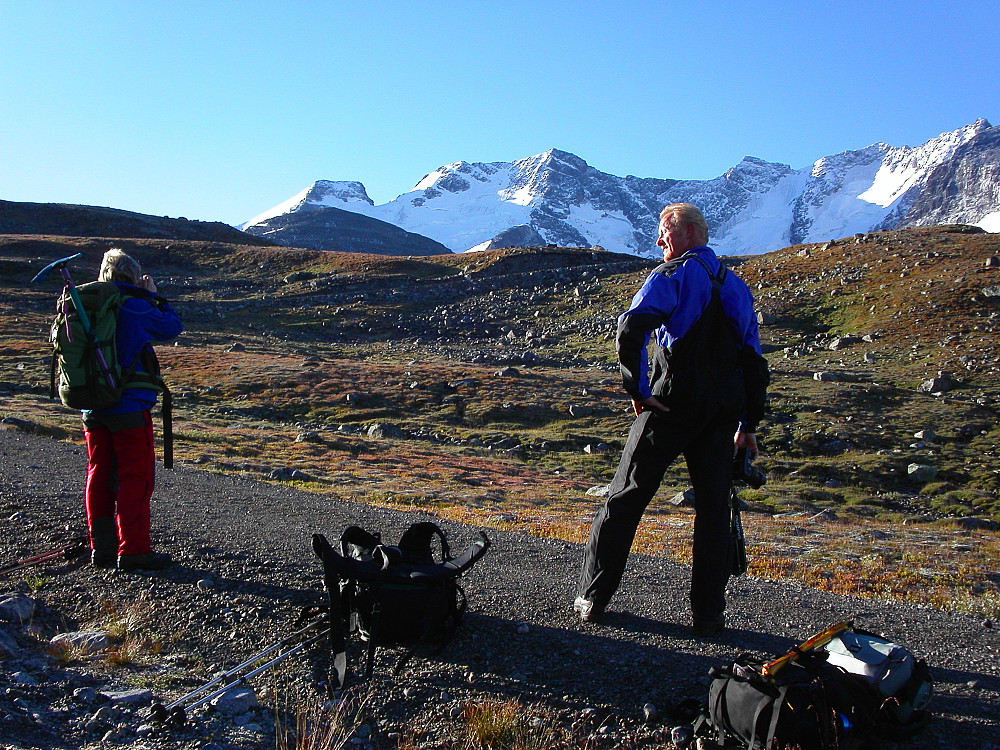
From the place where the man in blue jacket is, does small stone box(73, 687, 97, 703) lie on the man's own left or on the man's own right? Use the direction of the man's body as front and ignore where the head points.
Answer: on the man's own left

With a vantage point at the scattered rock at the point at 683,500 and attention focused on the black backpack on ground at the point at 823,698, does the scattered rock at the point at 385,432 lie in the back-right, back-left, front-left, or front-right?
back-right

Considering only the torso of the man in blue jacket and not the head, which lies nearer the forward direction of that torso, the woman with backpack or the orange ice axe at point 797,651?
the woman with backpack

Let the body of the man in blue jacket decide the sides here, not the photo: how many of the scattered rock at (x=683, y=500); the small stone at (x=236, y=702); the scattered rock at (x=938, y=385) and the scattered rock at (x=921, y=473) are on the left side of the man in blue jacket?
1

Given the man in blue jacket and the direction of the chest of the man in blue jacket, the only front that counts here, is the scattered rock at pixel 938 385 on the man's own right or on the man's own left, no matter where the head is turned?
on the man's own right

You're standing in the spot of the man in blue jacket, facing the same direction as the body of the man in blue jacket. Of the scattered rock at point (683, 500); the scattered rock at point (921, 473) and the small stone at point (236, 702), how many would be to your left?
1

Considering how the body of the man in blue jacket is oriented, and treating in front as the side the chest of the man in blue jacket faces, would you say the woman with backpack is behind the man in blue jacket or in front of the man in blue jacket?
in front

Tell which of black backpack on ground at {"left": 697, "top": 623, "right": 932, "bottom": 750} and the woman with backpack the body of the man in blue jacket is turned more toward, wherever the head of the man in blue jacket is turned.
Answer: the woman with backpack

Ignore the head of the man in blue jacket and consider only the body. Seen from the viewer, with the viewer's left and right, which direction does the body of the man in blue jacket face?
facing away from the viewer and to the left of the viewer

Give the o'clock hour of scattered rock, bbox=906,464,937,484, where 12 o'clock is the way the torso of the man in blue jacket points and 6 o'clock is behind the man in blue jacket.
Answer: The scattered rock is roughly at 2 o'clock from the man in blue jacket.

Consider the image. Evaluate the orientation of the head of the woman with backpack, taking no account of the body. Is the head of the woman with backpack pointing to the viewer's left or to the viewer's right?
to the viewer's right
